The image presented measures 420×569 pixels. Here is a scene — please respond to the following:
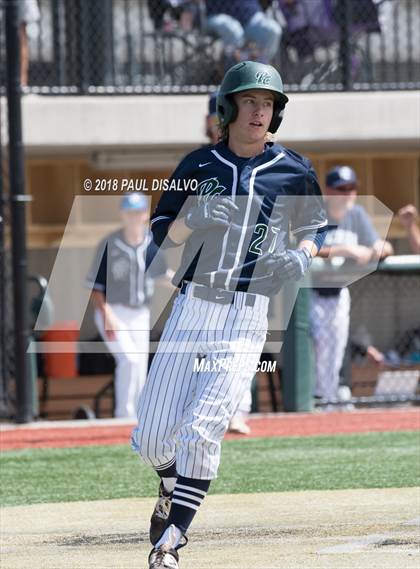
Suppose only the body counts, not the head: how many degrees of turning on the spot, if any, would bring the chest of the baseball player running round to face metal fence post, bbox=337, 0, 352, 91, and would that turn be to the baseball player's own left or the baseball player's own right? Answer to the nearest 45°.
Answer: approximately 180°

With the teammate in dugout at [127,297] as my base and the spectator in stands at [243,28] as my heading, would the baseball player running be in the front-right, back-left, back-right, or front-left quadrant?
back-right

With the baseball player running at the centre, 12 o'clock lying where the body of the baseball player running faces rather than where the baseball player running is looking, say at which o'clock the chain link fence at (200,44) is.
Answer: The chain link fence is roughly at 6 o'clock from the baseball player running.

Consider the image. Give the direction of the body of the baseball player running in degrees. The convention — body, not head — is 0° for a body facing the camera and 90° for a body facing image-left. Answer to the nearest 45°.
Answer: approximately 0°

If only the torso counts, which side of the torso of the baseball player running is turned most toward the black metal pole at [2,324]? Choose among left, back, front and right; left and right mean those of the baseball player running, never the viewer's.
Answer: back

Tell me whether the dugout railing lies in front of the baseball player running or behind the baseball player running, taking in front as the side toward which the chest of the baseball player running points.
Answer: behind

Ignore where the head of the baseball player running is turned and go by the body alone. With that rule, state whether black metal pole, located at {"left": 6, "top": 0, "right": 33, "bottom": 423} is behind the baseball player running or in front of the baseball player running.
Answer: behind

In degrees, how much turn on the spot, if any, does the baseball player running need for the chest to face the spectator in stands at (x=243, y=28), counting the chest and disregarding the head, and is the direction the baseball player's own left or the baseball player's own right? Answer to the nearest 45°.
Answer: approximately 180°

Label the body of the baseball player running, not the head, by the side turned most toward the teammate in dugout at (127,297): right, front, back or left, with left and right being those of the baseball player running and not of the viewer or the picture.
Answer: back
